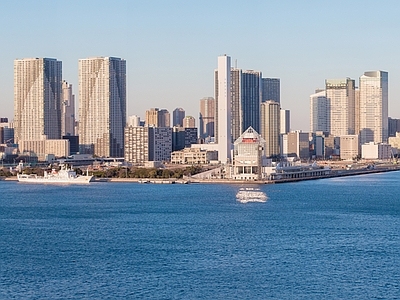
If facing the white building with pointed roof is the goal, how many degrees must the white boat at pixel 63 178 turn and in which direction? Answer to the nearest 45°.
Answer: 0° — it already faces it

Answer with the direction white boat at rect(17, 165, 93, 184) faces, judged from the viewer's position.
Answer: facing to the right of the viewer
